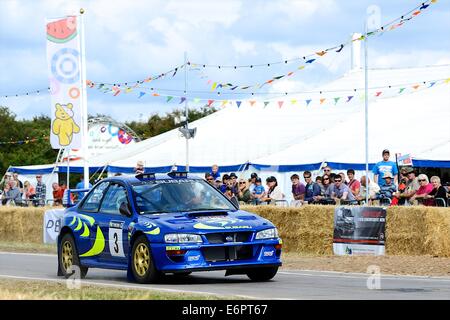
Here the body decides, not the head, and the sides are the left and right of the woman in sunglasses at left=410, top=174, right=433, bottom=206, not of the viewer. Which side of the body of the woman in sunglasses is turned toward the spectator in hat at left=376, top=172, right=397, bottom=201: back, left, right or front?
right

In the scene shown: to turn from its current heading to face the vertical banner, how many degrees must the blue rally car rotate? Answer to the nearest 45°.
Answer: approximately 135° to its left

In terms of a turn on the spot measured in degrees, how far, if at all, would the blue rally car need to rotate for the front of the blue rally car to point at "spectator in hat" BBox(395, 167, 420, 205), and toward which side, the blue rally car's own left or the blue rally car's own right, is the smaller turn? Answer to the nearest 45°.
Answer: approximately 90° to the blue rally car's own left

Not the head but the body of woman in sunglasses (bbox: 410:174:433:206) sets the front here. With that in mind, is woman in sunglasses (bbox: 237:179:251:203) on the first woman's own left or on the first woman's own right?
on the first woman's own right

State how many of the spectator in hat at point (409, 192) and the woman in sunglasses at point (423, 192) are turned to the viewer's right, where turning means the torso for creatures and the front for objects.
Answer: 0

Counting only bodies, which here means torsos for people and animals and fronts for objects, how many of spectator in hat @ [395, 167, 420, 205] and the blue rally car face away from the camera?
0

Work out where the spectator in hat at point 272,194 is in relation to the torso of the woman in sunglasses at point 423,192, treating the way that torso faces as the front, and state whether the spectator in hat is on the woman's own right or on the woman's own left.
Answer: on the woman's own right

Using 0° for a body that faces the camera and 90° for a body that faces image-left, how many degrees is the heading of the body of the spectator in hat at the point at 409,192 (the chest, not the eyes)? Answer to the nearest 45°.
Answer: approximately 45°

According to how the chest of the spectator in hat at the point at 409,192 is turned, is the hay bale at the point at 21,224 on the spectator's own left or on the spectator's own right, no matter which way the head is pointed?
on the spectator's own right

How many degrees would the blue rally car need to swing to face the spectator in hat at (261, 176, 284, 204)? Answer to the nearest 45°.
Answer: approximately 135° to its left

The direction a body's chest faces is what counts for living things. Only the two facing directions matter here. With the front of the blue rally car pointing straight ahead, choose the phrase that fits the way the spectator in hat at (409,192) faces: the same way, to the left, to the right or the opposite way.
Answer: to the right

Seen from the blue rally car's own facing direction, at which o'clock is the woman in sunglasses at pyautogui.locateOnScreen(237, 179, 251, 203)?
The woman in sunglasses is roughly at 8 o'clock from the blue rally car.

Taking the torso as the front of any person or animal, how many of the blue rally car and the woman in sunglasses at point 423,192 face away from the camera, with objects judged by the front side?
0

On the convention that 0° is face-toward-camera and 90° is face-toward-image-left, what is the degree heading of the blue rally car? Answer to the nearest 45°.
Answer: approximately 315°
